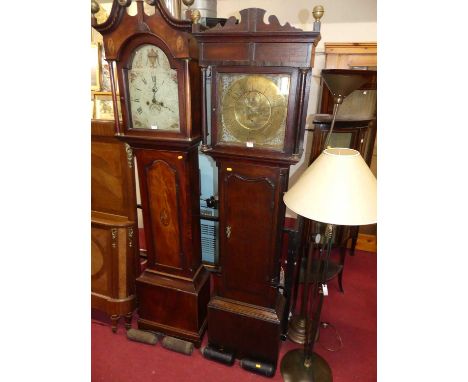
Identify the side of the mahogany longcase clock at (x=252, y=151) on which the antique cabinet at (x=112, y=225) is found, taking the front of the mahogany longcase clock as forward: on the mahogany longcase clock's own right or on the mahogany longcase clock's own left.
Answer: on the mahogany longcase clock's own right

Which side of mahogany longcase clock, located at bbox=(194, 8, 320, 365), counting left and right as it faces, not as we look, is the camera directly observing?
front
